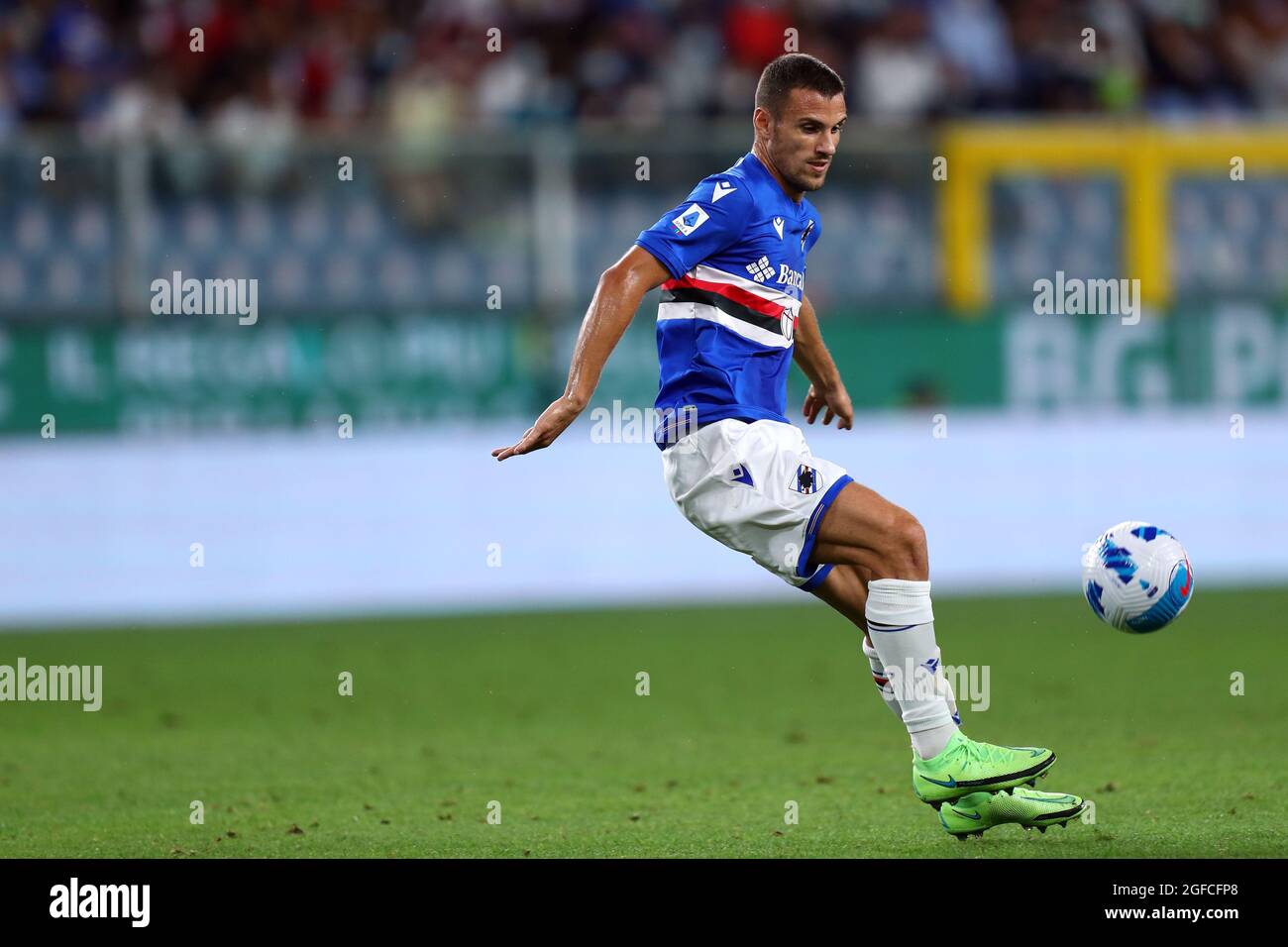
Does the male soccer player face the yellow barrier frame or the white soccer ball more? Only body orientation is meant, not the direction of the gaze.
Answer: the white soccer ball

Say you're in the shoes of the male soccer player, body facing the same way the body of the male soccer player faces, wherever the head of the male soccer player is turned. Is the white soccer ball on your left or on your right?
on your left

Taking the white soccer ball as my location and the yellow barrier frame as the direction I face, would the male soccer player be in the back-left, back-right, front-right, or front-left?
back-left

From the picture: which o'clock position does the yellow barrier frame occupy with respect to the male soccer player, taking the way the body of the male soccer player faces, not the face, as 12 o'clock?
The yellow barrier frame is roughly at 8 o'clock from the male soccer player.

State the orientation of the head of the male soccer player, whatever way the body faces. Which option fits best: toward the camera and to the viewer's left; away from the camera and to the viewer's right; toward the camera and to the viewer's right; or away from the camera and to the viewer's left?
toward the camera and to the viewer's right
